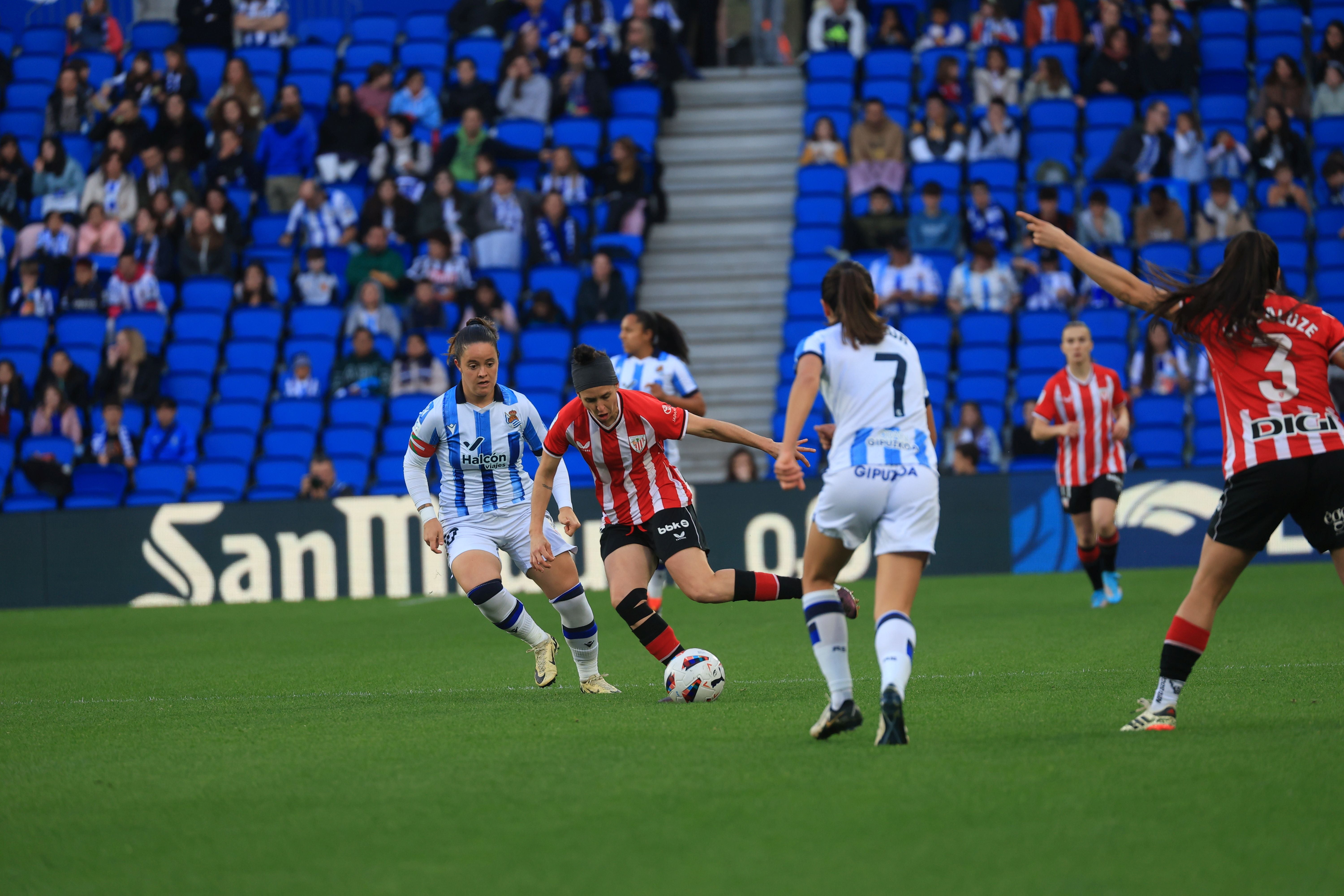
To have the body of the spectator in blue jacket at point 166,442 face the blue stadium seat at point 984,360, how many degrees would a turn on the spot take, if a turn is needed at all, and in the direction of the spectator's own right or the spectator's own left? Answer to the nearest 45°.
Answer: approximately 90° to the spectator's own left

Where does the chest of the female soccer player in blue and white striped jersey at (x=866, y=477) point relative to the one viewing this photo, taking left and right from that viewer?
facing away from the viewer and to the left of the viewer

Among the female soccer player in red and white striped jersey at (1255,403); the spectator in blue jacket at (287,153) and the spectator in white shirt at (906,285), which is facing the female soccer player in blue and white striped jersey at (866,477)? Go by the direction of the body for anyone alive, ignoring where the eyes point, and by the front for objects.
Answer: the spectator in white shirt

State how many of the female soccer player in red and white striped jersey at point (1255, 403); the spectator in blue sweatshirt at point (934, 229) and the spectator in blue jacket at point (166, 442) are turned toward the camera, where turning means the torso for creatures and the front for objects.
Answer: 2

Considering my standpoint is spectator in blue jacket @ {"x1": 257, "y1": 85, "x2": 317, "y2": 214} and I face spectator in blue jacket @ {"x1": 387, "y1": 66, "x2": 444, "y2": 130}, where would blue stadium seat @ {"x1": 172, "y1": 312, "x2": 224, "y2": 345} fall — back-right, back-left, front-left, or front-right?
back-right
